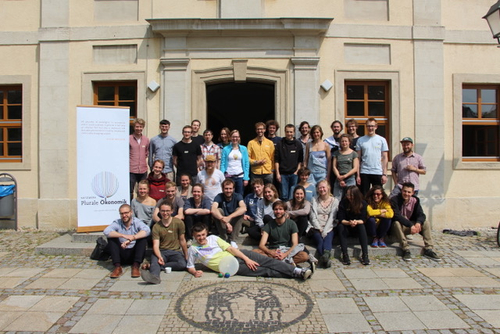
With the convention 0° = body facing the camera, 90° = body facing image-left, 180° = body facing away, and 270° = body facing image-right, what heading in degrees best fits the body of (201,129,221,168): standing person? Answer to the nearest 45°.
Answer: approximately 0°

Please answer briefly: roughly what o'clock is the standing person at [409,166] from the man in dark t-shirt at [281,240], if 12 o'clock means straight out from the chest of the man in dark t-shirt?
The standing person is roughly at 8 o'clock from the man in dark t-shirt.

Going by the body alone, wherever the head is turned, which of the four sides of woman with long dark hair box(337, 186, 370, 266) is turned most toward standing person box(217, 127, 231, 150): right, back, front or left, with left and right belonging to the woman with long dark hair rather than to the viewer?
right

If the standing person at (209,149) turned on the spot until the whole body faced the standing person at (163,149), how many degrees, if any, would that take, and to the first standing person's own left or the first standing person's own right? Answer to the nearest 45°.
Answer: approximately 90° to the first standing person's own right

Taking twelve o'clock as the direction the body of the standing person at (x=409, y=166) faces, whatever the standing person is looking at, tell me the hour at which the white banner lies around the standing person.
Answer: The white banner is roughly at 2 o'clock from the standing person.

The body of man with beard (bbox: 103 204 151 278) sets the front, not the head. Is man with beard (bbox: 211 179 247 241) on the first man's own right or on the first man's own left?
on the first man's own left

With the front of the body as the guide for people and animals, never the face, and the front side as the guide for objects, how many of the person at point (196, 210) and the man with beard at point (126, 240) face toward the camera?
2

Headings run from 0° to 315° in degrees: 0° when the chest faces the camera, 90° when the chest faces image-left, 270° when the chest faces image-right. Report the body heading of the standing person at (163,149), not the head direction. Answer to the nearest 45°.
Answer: approximately 0°

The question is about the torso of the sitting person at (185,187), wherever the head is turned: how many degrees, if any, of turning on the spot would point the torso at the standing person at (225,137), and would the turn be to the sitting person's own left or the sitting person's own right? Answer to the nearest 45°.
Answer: approximately 135° to the sitting person's own left

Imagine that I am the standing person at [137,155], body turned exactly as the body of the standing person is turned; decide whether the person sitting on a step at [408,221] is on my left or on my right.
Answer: on my left
